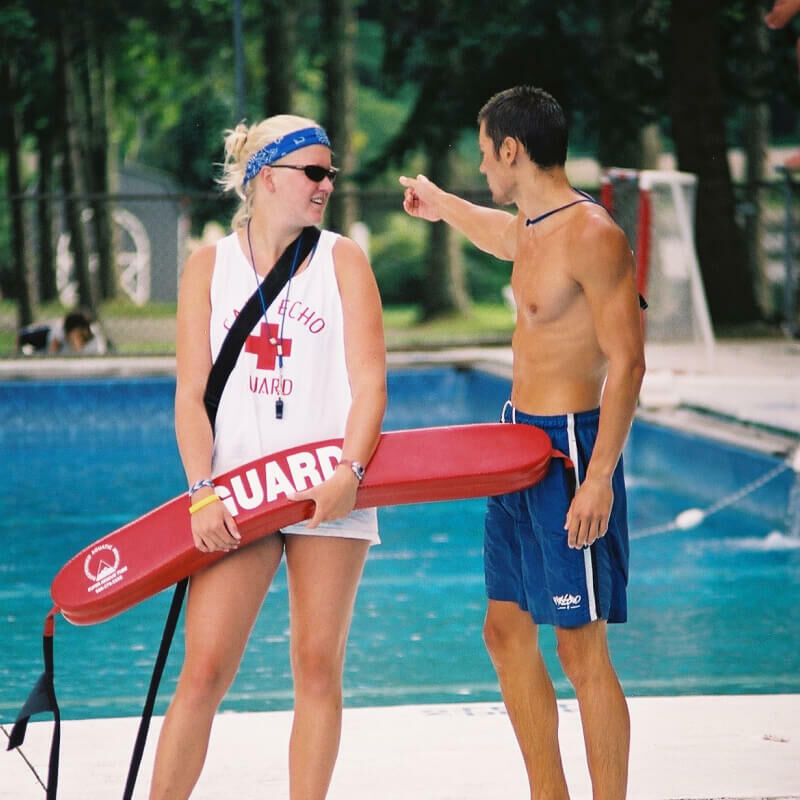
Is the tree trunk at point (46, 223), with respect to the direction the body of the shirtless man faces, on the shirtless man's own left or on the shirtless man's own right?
on the shirtless man's own right

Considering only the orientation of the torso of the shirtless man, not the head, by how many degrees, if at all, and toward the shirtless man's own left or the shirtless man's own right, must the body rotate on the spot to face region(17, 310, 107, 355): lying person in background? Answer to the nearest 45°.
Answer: approximately 135° to the shirtless man's own right

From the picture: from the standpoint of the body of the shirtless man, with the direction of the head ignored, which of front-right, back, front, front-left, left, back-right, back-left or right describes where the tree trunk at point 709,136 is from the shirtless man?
back-right

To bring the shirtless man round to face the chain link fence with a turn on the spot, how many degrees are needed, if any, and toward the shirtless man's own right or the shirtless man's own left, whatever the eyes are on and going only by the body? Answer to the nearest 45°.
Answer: approximately 135° to the shirtless man's own right

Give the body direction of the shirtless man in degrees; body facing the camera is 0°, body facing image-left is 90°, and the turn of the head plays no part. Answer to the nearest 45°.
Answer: approximately 45°

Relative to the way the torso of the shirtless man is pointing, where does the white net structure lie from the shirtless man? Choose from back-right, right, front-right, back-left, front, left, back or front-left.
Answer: back-right

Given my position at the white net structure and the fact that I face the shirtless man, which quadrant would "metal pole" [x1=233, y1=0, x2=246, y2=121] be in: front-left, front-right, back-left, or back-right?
back-right

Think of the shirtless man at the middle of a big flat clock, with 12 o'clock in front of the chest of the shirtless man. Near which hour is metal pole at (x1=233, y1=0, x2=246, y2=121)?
The metal pole is roughly at 4 o'clock from the shirtless man.
